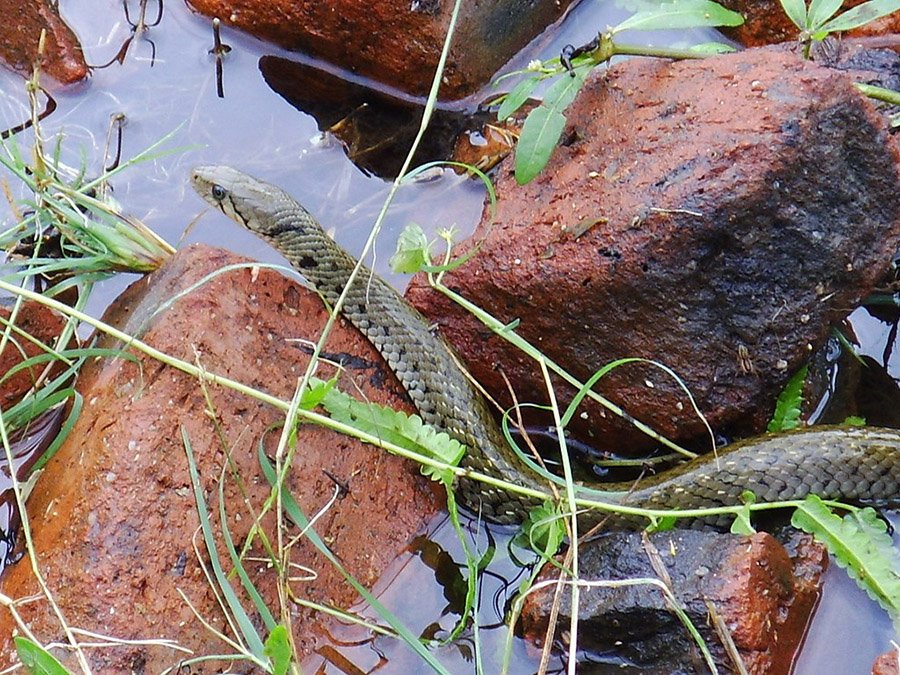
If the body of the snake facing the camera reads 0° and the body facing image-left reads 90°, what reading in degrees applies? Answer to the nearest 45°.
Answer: approximately 90°

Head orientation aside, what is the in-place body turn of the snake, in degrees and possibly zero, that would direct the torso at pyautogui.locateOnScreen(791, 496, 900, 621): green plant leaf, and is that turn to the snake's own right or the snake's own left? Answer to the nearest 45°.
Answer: approximately 180°

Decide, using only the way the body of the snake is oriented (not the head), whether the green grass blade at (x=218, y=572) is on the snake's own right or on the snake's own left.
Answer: on the snake's own left

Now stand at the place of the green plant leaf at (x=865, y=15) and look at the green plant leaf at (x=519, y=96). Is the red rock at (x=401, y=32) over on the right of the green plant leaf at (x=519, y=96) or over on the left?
right
